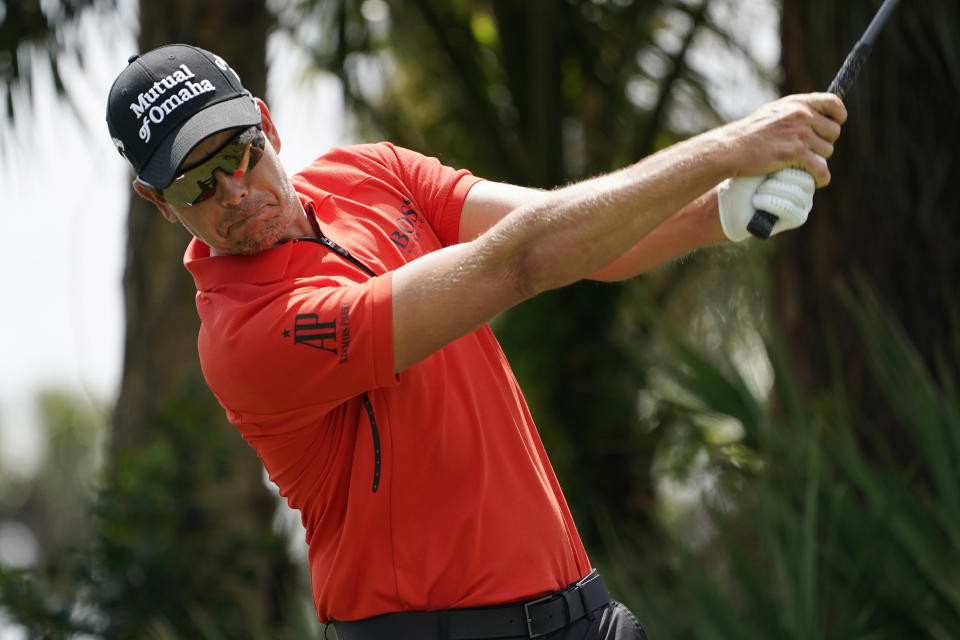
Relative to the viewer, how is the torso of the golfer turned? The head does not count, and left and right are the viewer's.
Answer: facing the viewer and to the right of the viewer

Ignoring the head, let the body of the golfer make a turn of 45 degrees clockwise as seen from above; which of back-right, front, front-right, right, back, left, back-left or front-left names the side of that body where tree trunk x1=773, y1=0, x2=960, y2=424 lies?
back-left
